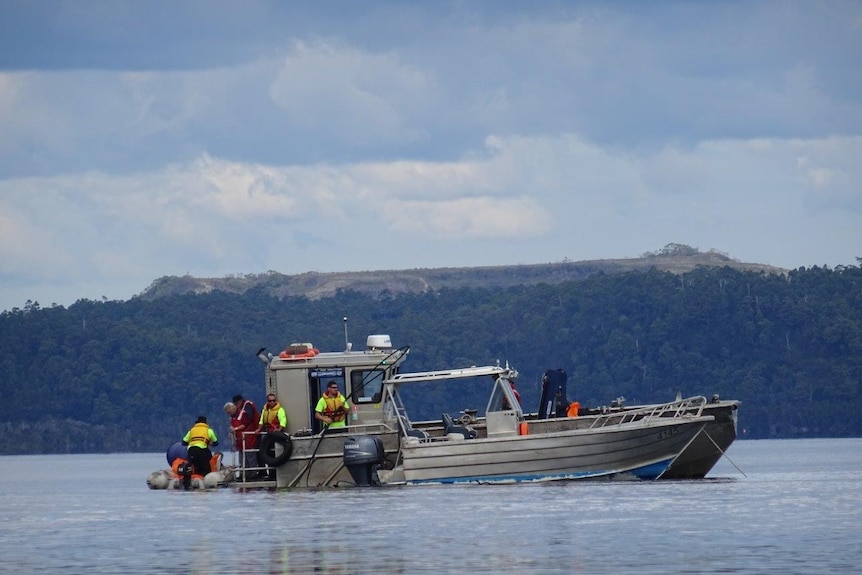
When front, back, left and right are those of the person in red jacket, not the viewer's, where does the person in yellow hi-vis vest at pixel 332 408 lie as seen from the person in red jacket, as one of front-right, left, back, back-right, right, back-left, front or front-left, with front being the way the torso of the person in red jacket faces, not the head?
back-left

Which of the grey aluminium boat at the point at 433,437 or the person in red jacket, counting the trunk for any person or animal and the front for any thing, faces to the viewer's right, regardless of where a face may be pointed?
the grey aluminium boat

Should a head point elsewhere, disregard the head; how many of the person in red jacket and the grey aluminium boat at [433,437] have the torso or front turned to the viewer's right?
1

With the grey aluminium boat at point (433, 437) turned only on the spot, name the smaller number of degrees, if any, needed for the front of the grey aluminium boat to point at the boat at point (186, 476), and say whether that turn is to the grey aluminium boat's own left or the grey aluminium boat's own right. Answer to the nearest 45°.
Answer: approximately 135° to the grey aluminium boat's own left

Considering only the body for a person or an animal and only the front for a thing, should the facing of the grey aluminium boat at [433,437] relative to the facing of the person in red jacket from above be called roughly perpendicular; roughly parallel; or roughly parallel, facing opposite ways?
roughly parallel, facing opposite ways

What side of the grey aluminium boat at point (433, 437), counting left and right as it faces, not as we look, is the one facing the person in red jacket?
back

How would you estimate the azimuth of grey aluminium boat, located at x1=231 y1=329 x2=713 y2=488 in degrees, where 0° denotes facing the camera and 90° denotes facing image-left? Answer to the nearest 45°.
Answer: approximately 270°

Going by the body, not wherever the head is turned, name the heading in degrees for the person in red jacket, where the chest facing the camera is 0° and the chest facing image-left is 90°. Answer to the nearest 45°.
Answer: approximately 90°
